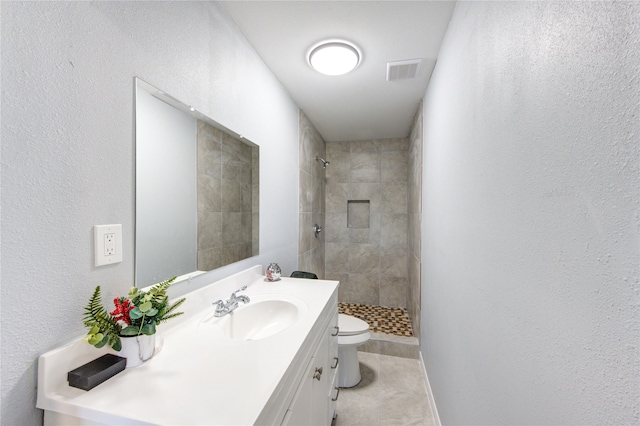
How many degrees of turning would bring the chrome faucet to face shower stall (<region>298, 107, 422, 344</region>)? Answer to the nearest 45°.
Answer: approximately 90° to its left

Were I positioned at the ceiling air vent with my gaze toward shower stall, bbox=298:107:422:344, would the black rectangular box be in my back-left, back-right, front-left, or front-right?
back-left

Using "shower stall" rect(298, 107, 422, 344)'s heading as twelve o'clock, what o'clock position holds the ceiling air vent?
The ceiling air vent is roughly at 12 o'clock from the shower stall.

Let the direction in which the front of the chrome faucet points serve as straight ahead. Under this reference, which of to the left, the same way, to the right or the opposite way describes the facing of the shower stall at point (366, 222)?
to the right

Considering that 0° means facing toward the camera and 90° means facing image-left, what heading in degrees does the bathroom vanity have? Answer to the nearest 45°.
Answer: approximately 315°

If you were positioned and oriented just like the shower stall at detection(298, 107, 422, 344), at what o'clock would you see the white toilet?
The white toilet is roughly at 12 o'clock from the shower stall.

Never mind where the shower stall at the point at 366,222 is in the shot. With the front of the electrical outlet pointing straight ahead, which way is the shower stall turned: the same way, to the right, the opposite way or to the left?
to the right

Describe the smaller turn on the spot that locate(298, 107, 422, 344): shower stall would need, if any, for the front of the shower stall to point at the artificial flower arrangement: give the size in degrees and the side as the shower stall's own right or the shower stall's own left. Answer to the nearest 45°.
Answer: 0° — it already faces it
